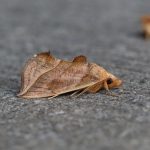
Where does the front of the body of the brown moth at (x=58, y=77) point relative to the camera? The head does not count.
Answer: to the viewer's right
